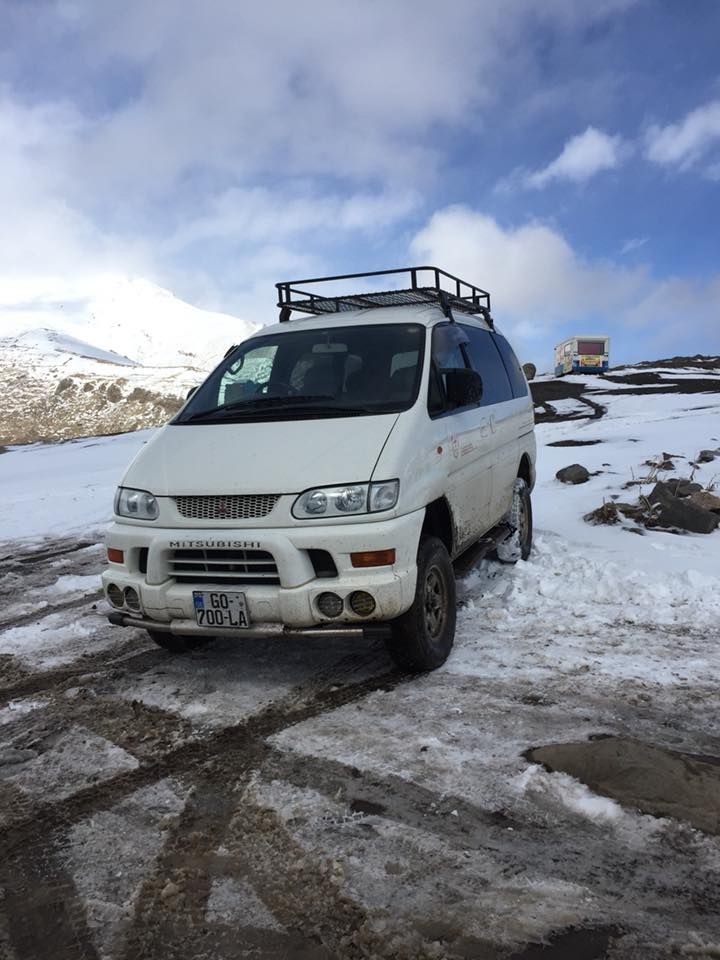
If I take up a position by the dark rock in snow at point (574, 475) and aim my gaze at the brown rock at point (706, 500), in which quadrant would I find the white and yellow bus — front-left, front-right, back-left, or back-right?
back-left

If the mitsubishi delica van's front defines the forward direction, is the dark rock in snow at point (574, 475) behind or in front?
behind

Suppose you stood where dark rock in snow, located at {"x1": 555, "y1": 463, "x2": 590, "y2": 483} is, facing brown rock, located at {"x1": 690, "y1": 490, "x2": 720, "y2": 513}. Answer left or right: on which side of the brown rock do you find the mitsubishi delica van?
right

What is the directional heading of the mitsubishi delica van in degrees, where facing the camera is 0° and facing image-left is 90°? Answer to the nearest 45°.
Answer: approximately 45°

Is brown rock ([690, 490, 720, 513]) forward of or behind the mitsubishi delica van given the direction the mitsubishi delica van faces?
behind
